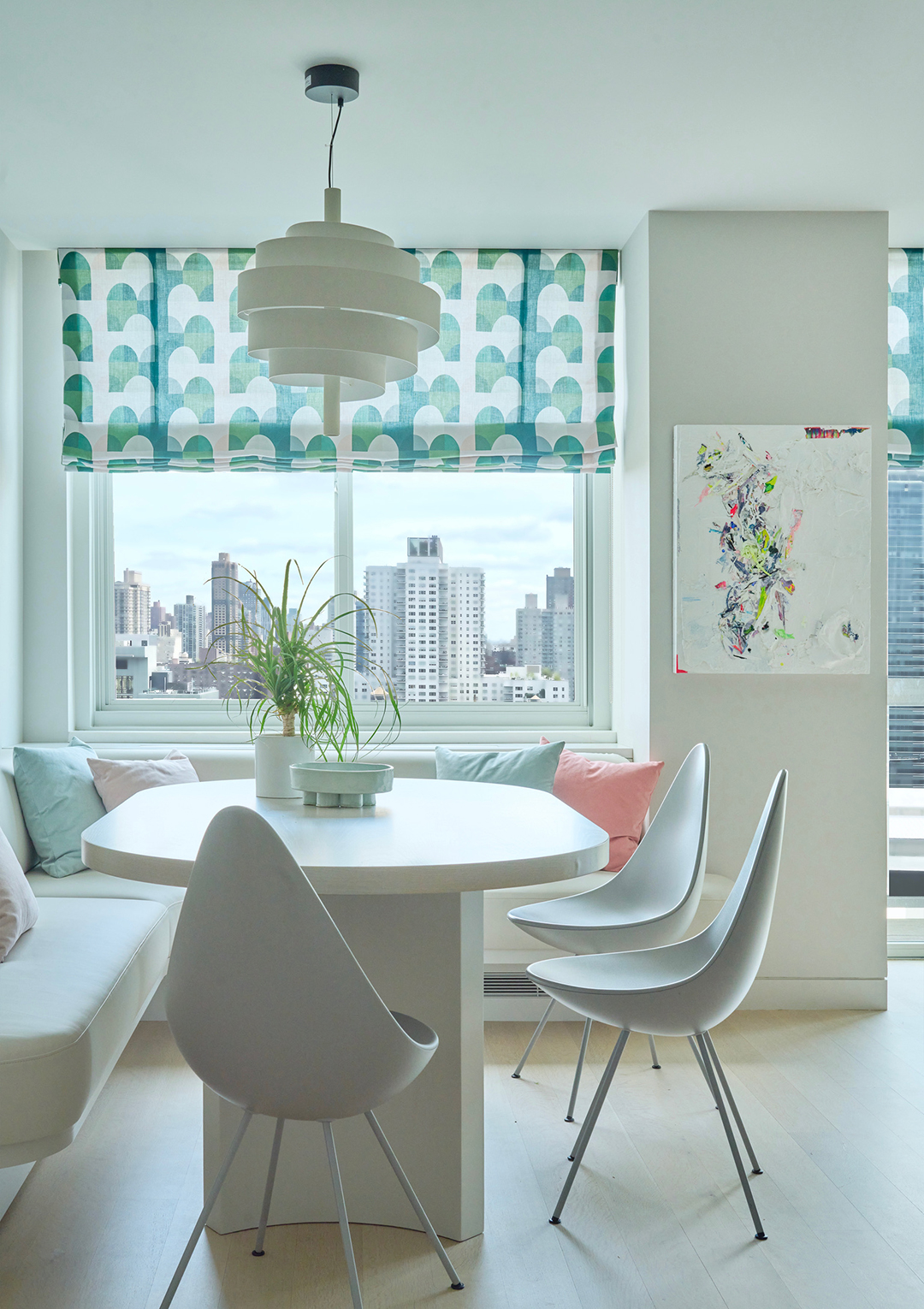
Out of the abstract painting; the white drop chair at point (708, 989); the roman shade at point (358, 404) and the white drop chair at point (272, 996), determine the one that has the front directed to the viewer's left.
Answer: the white drop chair at point (708, 989)

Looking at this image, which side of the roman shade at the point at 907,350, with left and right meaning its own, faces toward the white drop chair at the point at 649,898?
front

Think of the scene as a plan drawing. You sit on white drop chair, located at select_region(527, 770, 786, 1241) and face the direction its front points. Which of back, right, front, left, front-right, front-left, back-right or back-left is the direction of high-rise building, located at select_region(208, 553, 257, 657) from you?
front-right

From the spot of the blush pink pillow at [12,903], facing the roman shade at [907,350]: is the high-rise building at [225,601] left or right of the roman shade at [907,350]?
left

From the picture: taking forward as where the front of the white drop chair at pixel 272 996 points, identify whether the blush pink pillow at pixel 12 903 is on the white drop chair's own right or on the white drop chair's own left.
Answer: on the white drop chair's own left

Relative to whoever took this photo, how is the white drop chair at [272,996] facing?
facing away from the viewer and to the right of the viewer

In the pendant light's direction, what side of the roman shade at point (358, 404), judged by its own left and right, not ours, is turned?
front

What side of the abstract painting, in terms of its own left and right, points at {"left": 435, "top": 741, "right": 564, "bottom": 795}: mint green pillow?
right

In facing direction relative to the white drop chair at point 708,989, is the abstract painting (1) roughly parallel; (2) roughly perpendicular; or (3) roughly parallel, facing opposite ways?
roughly perpendicular

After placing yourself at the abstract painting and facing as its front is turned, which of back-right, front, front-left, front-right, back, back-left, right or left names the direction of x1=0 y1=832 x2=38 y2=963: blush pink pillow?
front-right

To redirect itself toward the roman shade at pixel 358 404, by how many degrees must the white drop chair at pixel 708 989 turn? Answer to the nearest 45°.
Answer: approximately 45° to its right

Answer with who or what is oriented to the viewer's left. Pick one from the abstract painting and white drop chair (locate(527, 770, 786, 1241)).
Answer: the white drop chair

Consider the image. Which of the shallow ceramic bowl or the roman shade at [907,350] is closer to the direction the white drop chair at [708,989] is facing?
the shallow ceramic bowl
